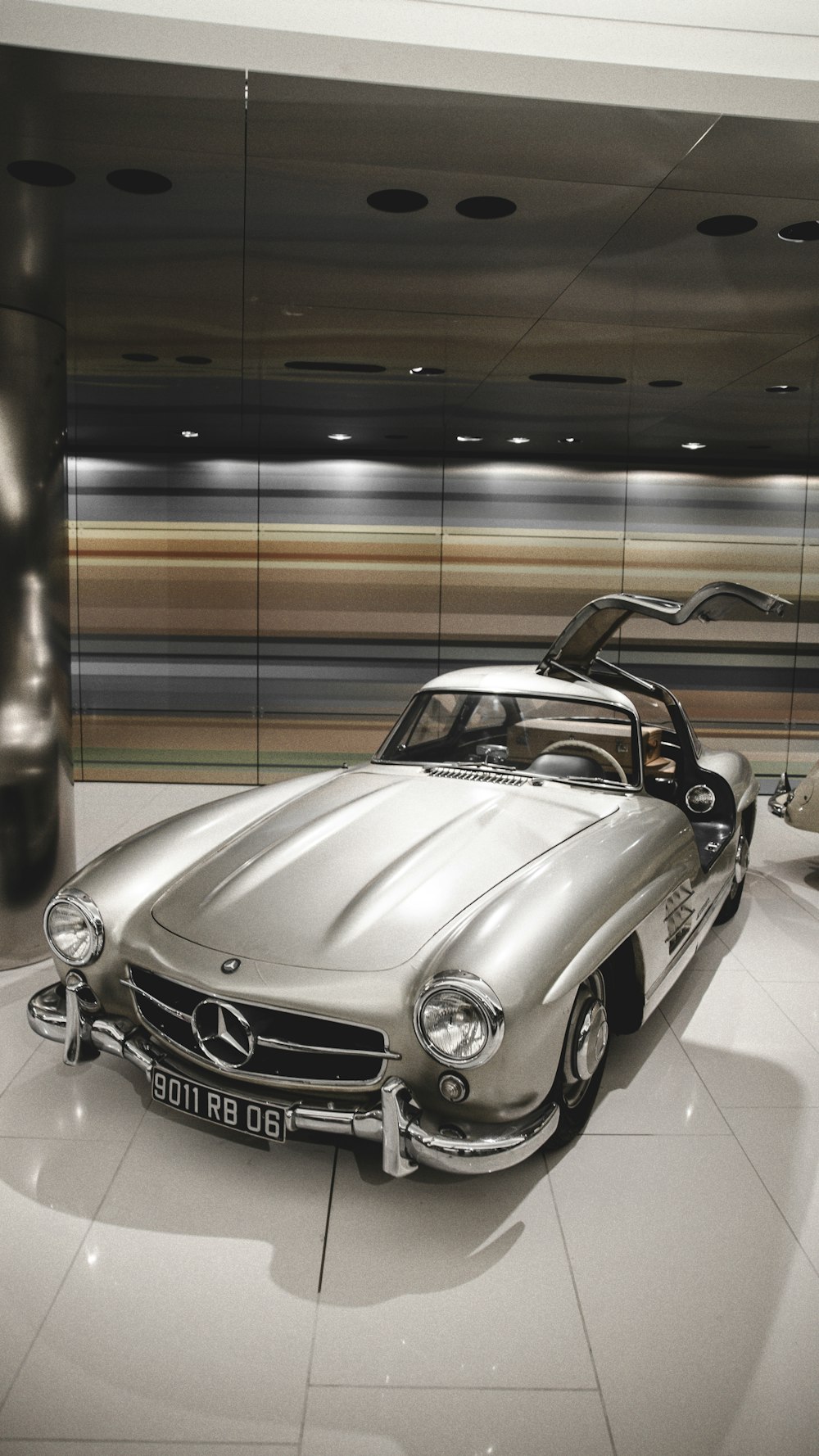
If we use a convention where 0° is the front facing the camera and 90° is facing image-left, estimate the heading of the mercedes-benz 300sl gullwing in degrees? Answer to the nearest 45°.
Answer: approximately 45°

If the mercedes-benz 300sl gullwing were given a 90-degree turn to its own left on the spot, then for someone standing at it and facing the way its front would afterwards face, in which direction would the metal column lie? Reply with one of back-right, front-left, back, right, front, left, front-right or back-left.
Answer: back
